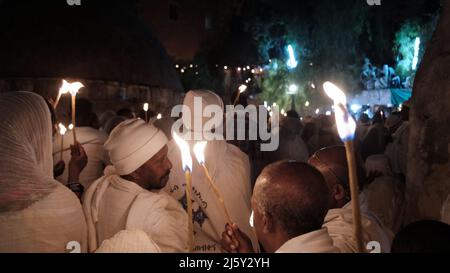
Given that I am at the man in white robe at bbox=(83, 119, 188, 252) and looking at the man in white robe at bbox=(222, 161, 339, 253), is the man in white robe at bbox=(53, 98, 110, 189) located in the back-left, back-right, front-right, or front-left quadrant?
back-left

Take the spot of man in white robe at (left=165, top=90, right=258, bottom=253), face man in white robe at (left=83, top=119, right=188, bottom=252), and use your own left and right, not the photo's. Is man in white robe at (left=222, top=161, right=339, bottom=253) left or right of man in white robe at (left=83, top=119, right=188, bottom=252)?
left

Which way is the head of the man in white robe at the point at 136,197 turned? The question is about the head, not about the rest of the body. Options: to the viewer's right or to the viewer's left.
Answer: to the viewer's right

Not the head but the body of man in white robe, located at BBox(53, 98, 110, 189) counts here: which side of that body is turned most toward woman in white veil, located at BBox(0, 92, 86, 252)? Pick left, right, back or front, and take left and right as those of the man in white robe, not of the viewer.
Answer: back

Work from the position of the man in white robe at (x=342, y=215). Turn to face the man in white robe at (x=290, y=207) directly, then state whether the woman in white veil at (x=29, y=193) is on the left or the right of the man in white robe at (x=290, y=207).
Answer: right
